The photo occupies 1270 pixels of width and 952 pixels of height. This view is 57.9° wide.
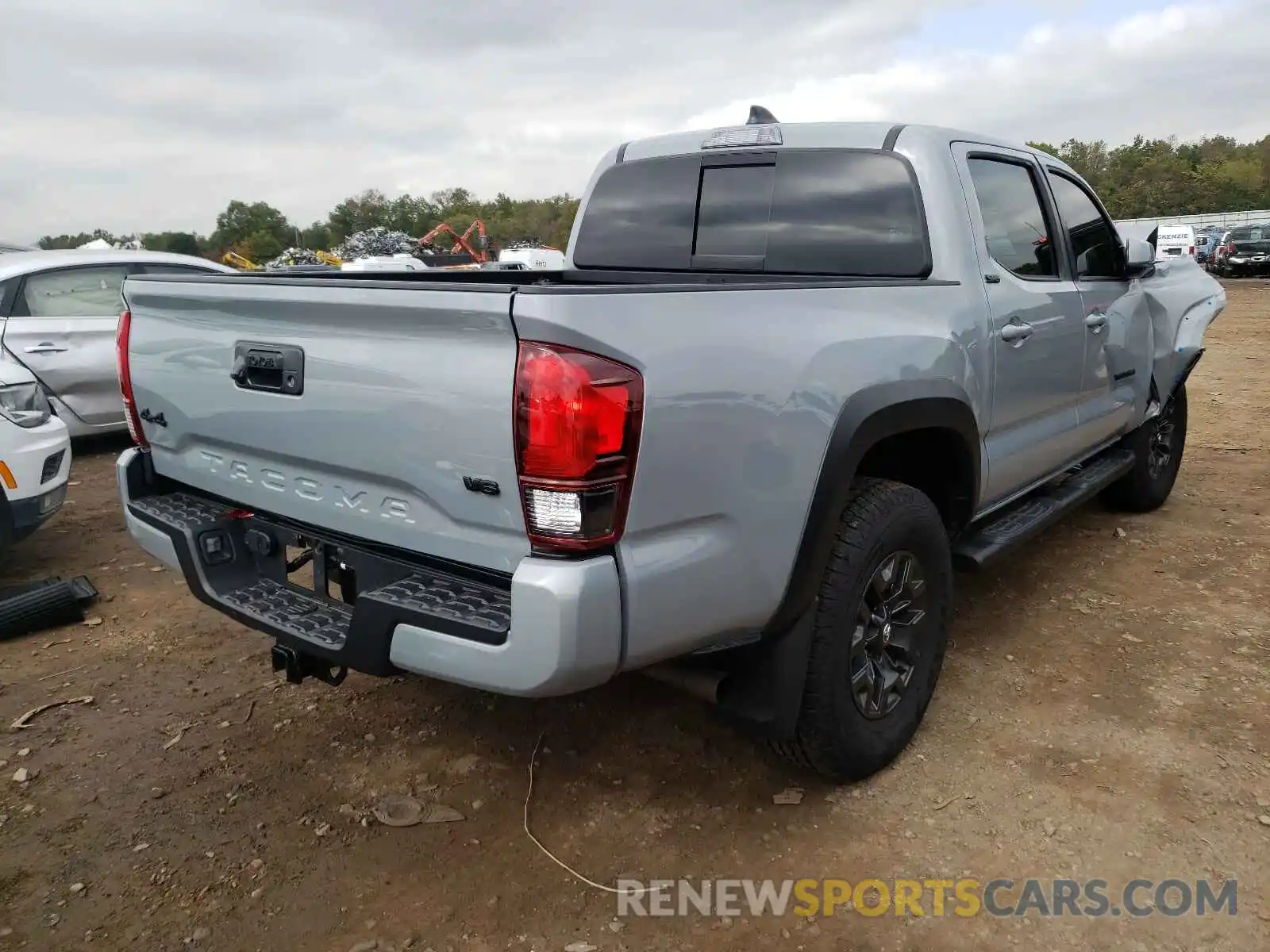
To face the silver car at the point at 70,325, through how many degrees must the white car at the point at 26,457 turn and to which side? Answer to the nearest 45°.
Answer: approximately 135° to its left

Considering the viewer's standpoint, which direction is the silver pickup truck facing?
facing away from the viewer and to the right of the viewer

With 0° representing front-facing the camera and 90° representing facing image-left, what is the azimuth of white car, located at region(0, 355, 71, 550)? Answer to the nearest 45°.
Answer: approximately 315°

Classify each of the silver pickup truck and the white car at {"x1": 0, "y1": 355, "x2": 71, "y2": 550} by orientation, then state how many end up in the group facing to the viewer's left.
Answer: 0

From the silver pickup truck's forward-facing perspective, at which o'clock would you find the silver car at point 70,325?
The silver car is roughly at 9 o'clock from the silver pickup truck.

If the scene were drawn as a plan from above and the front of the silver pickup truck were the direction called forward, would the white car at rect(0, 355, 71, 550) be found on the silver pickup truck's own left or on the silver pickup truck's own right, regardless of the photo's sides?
on the silver pickup truck's own left

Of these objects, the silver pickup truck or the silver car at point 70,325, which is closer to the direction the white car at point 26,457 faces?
the silver pickup truck
